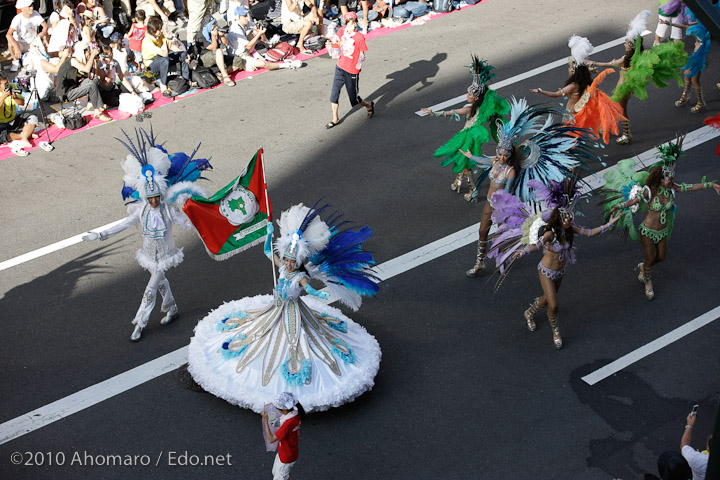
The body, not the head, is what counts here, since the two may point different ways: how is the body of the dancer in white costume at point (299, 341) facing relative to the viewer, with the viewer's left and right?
facing the viewer and to the left of the viewer

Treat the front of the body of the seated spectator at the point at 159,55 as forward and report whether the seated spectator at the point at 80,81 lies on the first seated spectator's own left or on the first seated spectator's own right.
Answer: on the first seated spectator's own right

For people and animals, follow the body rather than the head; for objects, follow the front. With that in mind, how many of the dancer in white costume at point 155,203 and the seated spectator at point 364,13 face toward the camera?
2

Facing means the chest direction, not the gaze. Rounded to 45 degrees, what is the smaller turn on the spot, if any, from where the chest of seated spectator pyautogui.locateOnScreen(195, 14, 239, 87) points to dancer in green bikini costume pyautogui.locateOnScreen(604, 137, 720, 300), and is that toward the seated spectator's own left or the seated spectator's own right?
0° — they already face them

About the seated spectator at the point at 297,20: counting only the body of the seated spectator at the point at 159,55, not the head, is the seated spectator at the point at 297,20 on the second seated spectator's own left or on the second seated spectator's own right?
on the second seated spectator's own left

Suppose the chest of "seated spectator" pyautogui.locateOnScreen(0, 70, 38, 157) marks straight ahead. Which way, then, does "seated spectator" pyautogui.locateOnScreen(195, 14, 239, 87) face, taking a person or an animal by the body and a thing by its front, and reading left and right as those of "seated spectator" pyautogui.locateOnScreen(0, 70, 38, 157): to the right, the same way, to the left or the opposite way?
the same way

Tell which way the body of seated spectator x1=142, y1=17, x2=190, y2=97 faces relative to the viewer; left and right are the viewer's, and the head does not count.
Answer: facing the viewer and to the right of the viewer

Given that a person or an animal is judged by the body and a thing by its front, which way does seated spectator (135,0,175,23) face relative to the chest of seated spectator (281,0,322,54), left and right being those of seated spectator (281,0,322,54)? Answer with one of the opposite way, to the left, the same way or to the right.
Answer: the same way

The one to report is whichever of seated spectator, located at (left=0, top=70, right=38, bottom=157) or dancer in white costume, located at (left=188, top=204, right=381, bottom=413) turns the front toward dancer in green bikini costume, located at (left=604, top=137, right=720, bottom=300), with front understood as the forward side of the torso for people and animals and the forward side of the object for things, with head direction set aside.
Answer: the seated spectator

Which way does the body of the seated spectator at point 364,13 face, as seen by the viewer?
toward the camera

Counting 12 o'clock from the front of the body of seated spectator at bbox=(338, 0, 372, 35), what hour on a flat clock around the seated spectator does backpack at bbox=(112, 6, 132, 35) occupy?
The backpack is roughly at 3 o'clock from the seated spectator.

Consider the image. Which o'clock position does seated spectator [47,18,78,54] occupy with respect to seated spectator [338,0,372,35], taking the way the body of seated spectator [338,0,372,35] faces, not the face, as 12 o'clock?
seated spectator [47,18,78,54] is roughly at 2 o'clock from seated spectator [338,0,372,35].

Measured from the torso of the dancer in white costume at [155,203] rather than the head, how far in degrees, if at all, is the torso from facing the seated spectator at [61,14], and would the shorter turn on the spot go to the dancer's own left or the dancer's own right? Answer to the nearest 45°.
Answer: approximately 180°

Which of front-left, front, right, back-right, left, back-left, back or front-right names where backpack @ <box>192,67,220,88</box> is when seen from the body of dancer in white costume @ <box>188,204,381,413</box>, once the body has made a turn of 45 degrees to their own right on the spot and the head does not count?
right

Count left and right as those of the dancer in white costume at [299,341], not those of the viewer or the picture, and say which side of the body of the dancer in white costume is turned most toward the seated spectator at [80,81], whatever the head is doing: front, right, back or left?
right

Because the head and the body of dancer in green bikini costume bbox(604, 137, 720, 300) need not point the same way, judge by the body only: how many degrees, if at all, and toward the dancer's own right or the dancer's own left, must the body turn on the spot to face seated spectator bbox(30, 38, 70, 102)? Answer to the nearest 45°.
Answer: approximately 135° to the dancer's own right

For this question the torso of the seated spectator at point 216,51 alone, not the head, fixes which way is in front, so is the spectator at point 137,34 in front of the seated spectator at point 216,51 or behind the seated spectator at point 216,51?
behind
